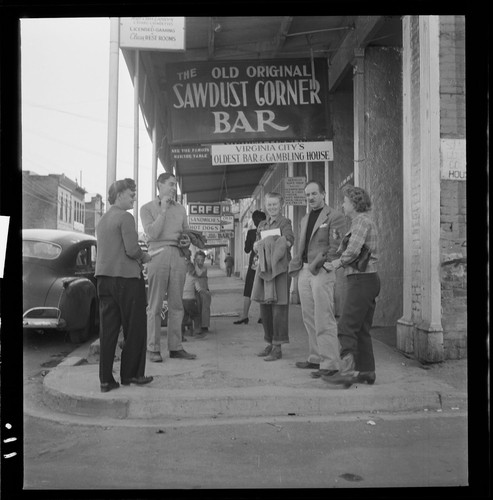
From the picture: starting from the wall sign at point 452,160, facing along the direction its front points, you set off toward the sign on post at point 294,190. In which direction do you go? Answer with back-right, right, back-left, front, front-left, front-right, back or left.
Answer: back-right

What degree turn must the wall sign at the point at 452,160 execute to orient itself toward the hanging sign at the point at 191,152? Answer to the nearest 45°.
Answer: approximately 45° to its right

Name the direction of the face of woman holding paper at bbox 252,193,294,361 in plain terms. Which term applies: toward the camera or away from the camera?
toward the camera

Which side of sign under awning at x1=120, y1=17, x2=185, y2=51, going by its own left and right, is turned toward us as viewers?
front

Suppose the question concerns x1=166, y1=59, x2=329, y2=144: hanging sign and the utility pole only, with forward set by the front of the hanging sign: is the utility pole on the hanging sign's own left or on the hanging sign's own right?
on the hanging sign's own right

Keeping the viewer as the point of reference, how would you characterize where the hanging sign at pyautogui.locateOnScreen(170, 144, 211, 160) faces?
facing the viewer

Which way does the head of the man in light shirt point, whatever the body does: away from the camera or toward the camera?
toward the camera

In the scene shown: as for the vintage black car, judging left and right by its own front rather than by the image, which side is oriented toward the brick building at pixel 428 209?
right

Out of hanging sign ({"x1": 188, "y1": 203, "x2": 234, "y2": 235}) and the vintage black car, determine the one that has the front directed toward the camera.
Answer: the hanging sign

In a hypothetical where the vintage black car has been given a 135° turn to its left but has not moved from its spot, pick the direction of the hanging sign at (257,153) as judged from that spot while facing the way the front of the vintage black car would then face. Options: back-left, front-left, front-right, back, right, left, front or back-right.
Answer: back-left

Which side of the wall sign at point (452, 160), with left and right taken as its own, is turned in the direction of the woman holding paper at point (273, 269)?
right

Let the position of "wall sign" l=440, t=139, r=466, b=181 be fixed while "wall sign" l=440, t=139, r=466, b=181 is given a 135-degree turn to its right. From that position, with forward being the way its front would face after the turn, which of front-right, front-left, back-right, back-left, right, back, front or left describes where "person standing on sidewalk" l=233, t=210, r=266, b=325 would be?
front-left

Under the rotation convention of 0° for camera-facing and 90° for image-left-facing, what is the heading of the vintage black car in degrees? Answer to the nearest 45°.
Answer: approximately 225°
